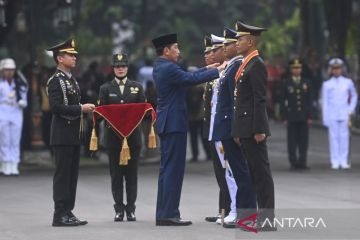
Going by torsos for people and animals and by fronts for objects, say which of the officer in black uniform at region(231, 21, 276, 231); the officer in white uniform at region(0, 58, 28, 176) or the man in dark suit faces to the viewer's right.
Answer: the man in dark suit

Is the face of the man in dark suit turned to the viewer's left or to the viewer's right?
to the viewer's right

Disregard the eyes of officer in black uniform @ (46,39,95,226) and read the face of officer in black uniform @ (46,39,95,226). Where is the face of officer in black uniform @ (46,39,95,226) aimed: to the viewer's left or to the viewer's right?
to the viewer's right

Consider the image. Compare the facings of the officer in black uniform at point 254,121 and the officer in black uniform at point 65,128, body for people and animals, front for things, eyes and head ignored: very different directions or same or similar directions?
very different directions

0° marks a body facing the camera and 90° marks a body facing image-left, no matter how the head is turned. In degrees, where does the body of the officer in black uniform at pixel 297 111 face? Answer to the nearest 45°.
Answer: approximately 0°

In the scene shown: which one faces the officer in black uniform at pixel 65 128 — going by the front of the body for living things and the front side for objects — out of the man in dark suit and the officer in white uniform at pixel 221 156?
the officer in white uniform

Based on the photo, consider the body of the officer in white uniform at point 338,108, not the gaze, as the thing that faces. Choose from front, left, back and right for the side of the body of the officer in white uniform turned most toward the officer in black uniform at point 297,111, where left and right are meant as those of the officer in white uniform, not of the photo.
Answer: right

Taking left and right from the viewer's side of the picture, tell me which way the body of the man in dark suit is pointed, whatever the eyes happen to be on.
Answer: facing to the right of the viewer

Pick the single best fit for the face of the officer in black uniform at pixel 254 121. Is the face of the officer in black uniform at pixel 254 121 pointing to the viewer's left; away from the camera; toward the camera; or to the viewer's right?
to the viewer's left

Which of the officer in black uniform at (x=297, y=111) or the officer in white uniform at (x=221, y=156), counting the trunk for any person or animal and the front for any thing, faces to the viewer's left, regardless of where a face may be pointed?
the officer in white uniform

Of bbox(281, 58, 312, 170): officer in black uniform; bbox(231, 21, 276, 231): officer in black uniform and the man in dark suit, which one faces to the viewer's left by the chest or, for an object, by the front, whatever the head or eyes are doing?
bbox(231, 21, 276, 231): officer in black uniform
